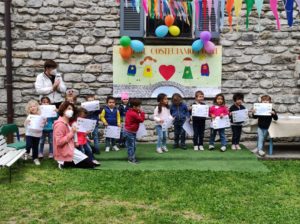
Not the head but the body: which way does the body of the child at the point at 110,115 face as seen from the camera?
toward the camera

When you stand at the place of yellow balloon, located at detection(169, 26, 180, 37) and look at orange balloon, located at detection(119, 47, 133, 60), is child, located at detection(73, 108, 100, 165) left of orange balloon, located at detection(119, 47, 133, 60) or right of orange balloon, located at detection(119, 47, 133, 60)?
left

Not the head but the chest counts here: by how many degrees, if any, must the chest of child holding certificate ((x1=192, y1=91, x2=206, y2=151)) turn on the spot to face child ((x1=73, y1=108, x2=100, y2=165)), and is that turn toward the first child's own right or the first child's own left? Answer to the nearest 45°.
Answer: approximately 45° to the first child's own right

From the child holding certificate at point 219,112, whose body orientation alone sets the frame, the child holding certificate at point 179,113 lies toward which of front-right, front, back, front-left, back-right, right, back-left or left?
right

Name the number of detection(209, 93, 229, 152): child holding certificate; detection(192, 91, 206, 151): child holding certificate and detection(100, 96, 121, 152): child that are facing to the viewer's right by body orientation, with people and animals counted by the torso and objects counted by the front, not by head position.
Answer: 0

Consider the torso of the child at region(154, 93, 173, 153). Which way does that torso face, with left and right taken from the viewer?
facing the viewer and to the right of the viewer

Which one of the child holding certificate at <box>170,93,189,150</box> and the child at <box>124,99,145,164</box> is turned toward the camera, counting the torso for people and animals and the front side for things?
the child holding certificate

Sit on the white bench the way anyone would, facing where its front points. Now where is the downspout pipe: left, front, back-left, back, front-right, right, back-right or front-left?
back-left

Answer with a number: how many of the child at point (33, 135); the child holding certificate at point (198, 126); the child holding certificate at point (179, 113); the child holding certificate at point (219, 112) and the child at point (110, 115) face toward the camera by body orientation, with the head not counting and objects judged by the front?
5

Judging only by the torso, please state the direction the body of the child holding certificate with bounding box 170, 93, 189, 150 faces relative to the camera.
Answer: toward the camera

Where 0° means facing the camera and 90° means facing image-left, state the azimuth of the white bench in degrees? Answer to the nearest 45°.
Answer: approximately 315°

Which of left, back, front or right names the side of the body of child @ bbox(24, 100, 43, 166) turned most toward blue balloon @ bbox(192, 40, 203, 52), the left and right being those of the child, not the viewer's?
left
